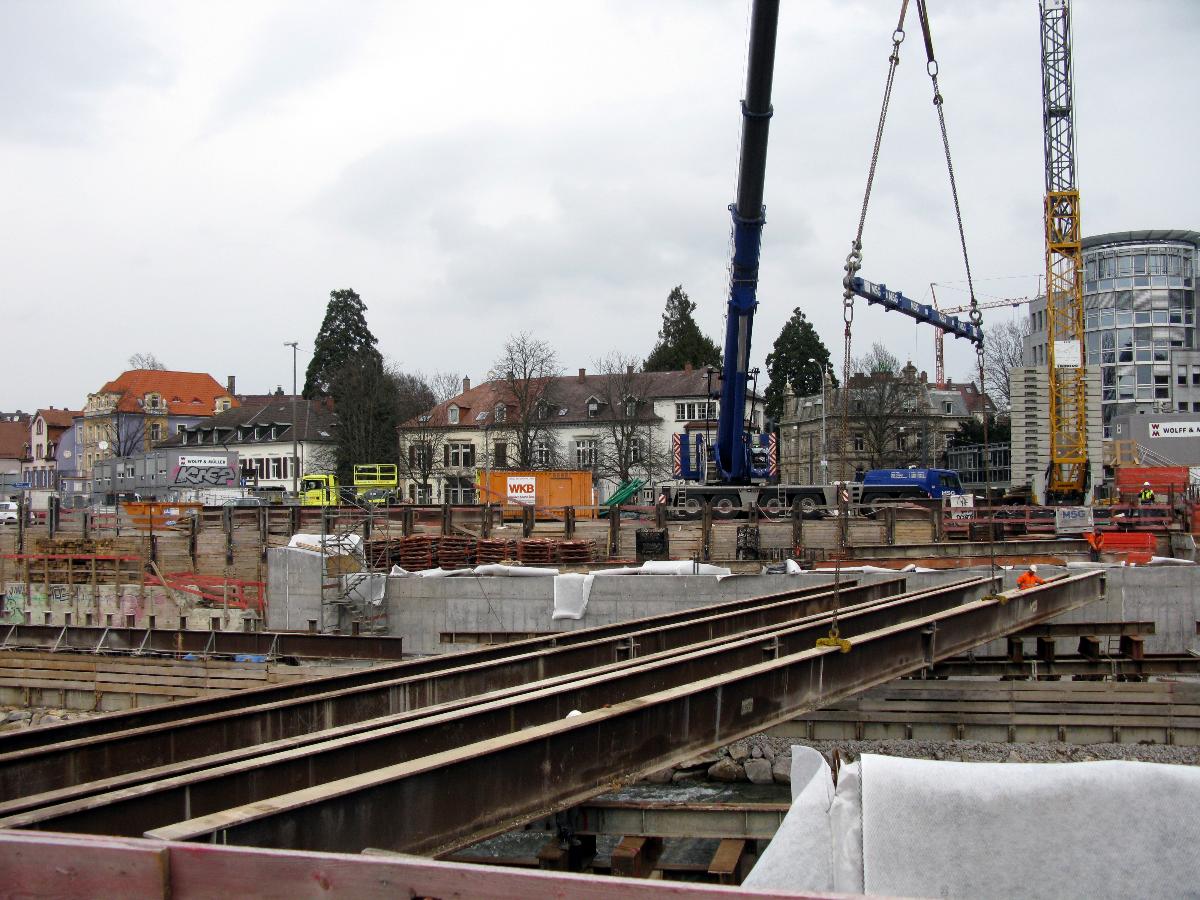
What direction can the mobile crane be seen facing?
to the viewer's right

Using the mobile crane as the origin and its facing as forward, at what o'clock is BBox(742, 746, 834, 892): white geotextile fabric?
The white geotextile fabric is roughly at 3 o'clock from the mobile crane.

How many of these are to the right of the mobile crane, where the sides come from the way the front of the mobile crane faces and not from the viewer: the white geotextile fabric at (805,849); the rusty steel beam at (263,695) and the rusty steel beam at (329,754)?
3

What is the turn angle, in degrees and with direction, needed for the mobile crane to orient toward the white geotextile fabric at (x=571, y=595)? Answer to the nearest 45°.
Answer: approximately 90° to its right

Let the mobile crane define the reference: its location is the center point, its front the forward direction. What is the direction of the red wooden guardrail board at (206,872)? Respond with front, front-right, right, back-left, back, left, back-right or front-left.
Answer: right

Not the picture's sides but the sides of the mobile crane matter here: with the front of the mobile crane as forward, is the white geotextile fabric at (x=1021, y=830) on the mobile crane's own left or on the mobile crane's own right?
on the mobile crane's own right

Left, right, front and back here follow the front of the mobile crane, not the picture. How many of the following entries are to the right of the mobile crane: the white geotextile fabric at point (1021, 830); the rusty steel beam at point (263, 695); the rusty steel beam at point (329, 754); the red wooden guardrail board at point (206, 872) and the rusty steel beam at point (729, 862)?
5

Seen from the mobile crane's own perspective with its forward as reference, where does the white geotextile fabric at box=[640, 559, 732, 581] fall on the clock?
The white geotextile fabric is roughly at 3 o'clock from the mobile crane.

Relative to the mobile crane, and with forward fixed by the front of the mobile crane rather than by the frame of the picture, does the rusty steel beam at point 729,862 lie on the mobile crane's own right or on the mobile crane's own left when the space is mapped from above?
on the mobile crane's own right

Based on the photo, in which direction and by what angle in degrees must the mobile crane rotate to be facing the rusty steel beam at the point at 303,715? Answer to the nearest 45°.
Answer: approximately 90° to its right

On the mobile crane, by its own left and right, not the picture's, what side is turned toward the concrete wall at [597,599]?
right

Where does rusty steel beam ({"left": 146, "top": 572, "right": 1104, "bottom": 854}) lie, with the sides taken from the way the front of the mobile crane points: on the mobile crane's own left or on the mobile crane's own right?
on the mobile crane's own right

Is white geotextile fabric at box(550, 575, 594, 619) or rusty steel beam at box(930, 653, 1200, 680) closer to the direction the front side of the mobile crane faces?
the rusty steel beam
